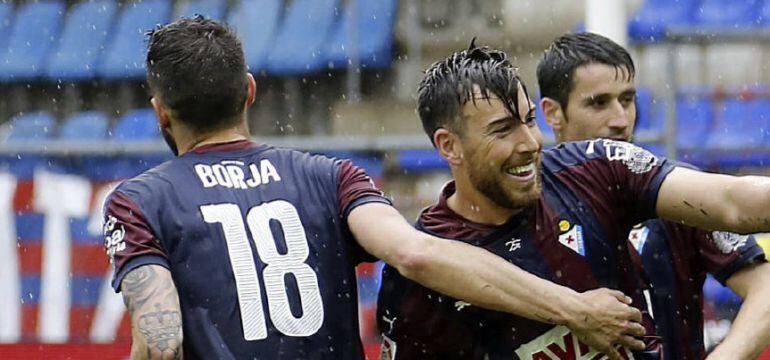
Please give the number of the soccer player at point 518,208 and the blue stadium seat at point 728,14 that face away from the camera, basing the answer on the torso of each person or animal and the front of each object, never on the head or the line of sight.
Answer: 0

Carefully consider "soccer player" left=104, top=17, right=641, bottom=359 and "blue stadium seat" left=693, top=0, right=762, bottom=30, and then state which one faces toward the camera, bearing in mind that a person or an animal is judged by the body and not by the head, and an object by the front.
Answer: the blue stadium seat

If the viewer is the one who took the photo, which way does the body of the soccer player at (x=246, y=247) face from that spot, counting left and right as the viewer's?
facing away from the viewer

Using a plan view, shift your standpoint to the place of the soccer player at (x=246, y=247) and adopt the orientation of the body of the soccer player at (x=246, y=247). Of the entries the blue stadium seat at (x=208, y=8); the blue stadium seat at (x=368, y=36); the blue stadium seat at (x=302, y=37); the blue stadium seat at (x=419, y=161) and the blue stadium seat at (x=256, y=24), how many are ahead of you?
5

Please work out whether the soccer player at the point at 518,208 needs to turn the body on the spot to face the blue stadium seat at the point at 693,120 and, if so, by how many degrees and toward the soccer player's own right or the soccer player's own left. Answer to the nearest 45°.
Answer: approximately 135° to the soccer player's own left

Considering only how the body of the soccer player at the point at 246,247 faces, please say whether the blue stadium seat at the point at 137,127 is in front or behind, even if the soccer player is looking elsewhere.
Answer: in front

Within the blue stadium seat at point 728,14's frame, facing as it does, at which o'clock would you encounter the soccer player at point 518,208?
The soccer player is roughly at 12 o'clock from the blue stadium seat.

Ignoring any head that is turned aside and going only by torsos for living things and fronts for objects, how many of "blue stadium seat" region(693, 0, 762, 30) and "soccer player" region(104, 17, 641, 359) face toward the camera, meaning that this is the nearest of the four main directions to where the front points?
1

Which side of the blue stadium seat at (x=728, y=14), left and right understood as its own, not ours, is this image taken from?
front

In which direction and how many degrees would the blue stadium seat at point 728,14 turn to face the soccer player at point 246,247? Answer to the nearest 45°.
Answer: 0° — it already faces them

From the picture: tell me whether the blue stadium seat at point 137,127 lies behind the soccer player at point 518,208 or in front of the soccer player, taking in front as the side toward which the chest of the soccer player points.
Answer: behind

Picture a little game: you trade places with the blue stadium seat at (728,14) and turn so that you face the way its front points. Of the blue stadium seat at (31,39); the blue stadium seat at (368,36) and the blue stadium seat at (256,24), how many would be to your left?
0

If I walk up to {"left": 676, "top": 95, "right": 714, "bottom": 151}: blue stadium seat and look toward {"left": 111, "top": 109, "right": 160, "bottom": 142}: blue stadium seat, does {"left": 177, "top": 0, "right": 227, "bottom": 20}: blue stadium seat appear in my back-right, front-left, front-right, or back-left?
front-right

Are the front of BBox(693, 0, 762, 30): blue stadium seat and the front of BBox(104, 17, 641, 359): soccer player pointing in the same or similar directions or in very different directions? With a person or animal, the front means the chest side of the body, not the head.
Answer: very different directions

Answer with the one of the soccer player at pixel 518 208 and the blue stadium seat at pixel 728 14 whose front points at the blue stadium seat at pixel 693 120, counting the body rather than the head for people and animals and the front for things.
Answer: the blue stadium seat at pixel 728 14
